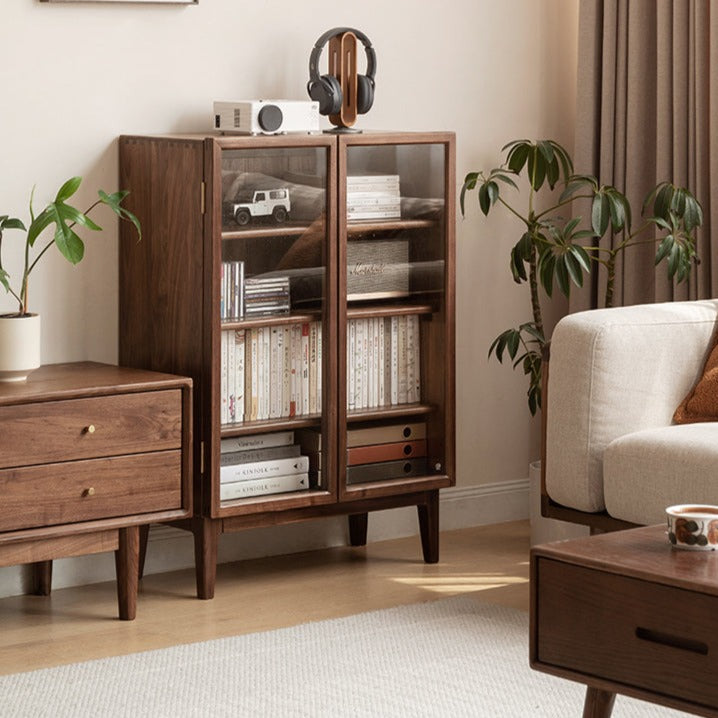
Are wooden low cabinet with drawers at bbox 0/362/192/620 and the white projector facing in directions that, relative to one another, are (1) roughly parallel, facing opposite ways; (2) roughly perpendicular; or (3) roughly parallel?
roughly parallel

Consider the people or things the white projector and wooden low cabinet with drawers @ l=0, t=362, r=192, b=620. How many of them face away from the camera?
0

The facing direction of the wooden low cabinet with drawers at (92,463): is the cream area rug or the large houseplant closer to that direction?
the cream area rug

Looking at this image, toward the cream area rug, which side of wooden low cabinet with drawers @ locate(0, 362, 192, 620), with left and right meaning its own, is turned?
front

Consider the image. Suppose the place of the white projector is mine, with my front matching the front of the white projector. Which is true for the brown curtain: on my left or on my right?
on my left

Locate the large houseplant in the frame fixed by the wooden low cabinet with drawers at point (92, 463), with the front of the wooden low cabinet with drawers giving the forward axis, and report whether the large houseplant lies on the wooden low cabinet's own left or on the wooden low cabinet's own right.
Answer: on the wooden low cabinet's own left

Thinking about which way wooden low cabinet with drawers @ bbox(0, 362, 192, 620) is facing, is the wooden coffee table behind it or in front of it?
in front

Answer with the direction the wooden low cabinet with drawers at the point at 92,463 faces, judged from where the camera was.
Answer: facing the viewer and to the right of the viewer

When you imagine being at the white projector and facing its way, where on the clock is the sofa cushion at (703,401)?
The sofa cushion is roughly at 11 o'clock from the white projector.

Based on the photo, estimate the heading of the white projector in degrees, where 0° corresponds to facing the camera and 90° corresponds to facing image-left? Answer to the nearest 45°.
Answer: approximately 315°

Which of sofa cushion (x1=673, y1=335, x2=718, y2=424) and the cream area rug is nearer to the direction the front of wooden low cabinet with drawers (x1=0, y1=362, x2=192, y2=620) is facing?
the cream area rug

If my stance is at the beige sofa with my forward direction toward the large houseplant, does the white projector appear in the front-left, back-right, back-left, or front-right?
front-left
